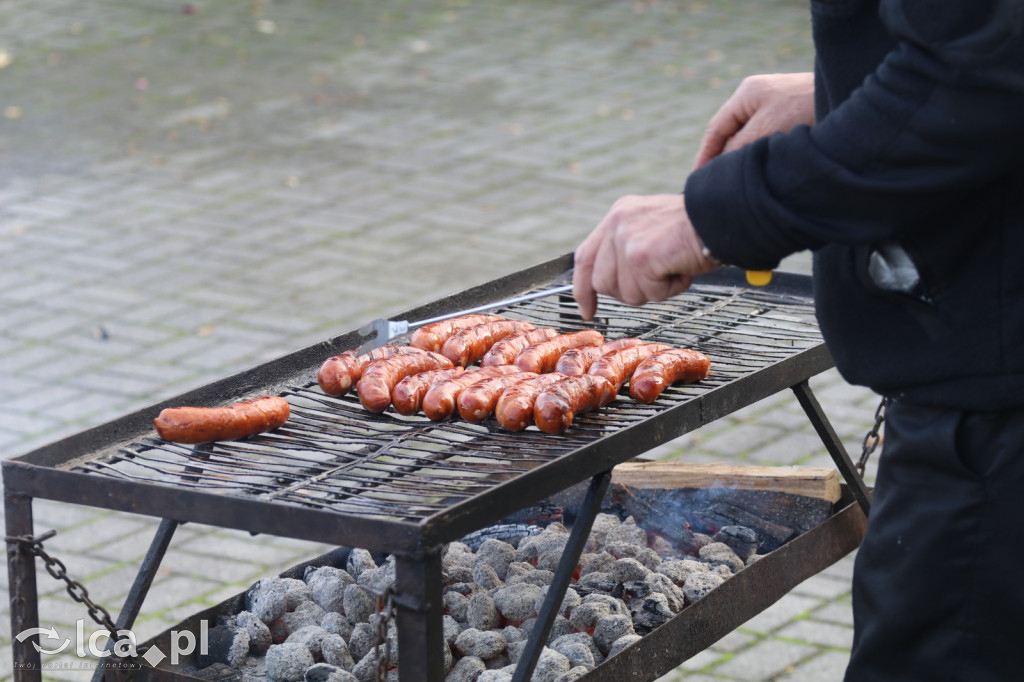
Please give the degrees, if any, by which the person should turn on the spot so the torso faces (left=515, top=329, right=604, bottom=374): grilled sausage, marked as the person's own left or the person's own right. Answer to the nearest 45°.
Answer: approximately 45° to the person's own right

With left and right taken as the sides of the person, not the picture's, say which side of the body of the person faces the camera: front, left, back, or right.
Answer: left

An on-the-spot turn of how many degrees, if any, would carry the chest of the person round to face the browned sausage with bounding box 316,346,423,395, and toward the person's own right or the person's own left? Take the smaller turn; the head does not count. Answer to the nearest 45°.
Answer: approximately 45° to the person's own right

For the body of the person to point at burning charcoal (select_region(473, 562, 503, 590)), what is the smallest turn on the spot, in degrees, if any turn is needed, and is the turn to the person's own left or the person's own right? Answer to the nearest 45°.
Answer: approximately 45° to the person's own right
